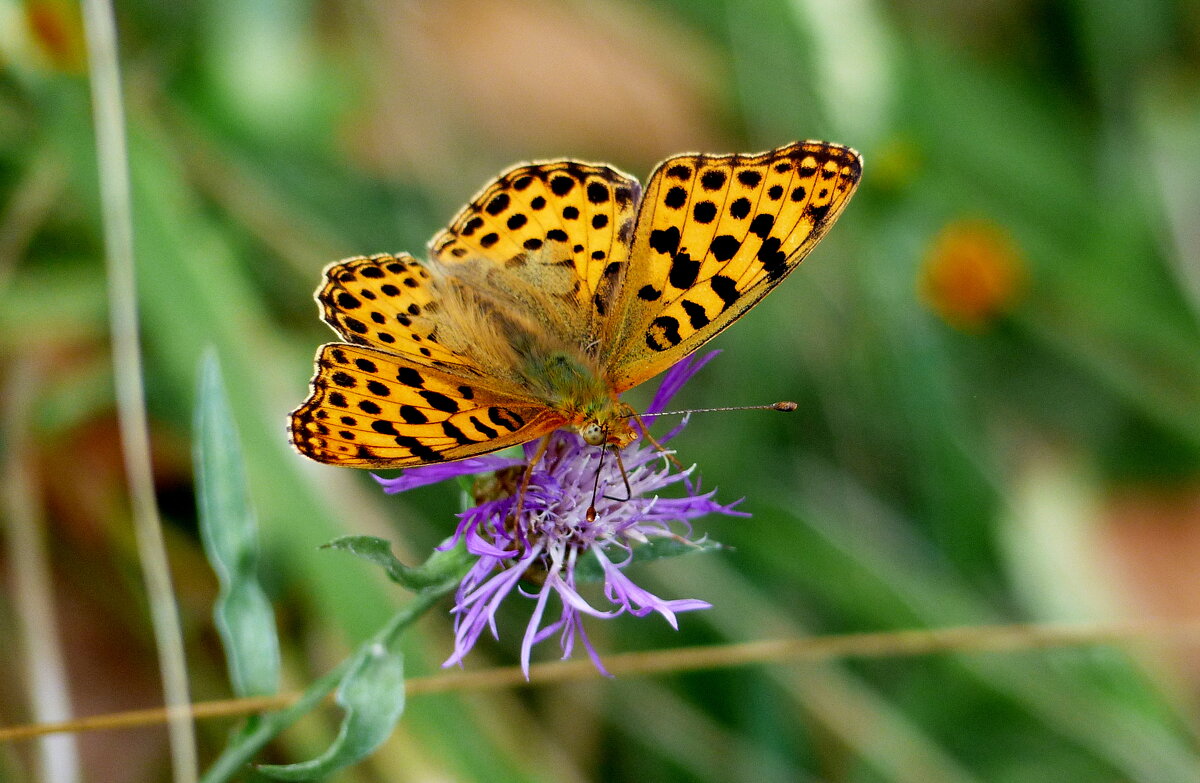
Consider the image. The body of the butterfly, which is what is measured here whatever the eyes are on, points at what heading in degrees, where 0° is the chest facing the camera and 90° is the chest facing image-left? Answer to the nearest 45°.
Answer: approximately 315°

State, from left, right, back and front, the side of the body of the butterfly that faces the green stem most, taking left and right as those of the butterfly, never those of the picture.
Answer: right

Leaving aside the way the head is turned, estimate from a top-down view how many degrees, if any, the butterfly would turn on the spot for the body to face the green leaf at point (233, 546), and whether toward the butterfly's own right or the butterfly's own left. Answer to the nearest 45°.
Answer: approximately 135° to the butterfly's own right

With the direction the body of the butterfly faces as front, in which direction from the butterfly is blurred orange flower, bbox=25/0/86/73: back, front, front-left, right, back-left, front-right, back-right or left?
back

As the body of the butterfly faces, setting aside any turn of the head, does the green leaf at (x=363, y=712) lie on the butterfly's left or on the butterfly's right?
on the butterfly's right

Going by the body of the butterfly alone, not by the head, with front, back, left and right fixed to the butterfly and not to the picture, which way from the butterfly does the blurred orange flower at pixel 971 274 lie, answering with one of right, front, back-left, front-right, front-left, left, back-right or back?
left
